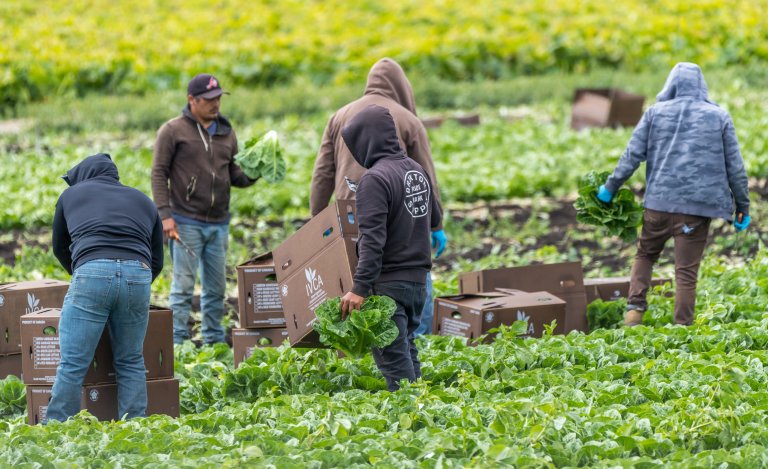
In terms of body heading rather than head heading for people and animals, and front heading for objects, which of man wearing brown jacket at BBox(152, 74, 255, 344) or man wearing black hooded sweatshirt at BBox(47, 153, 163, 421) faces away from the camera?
the man wearing black hooded sweatshirt

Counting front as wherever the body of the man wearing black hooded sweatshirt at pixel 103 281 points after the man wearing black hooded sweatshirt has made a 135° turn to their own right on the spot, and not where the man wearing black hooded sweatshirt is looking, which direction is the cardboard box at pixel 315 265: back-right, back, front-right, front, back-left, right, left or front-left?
front-left

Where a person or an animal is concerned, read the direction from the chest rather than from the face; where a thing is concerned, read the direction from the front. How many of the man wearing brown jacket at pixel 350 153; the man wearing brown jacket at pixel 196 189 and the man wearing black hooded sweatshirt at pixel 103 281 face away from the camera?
2

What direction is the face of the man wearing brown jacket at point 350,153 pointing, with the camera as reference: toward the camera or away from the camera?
away from the camera

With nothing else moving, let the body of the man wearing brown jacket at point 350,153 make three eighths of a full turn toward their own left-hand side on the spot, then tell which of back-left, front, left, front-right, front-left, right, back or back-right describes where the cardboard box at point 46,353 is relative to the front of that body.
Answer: front

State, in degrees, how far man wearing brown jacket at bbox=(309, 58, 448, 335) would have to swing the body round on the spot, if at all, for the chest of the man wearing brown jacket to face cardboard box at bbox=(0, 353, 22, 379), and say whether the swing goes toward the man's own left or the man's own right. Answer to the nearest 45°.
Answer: approximately 90° to the man's own left

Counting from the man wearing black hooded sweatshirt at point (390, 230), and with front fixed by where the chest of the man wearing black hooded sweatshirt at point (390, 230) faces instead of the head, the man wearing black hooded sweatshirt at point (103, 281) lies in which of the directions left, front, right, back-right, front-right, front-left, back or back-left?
front-left

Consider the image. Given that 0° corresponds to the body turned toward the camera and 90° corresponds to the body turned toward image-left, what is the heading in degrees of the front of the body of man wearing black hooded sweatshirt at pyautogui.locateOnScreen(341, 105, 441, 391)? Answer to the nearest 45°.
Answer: approximately 135°

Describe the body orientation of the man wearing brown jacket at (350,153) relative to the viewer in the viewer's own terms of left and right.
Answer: facing away from the viewer

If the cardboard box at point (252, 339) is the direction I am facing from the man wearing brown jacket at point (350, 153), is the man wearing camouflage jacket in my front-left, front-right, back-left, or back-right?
back-left

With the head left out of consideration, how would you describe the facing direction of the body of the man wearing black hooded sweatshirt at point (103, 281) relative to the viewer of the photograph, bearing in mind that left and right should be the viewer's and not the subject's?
facing away from the viewer

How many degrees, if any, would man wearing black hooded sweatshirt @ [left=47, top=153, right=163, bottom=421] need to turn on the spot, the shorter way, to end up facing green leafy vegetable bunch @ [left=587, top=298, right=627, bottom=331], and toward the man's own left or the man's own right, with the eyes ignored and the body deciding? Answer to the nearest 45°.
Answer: approximately 90° to the man's own right
